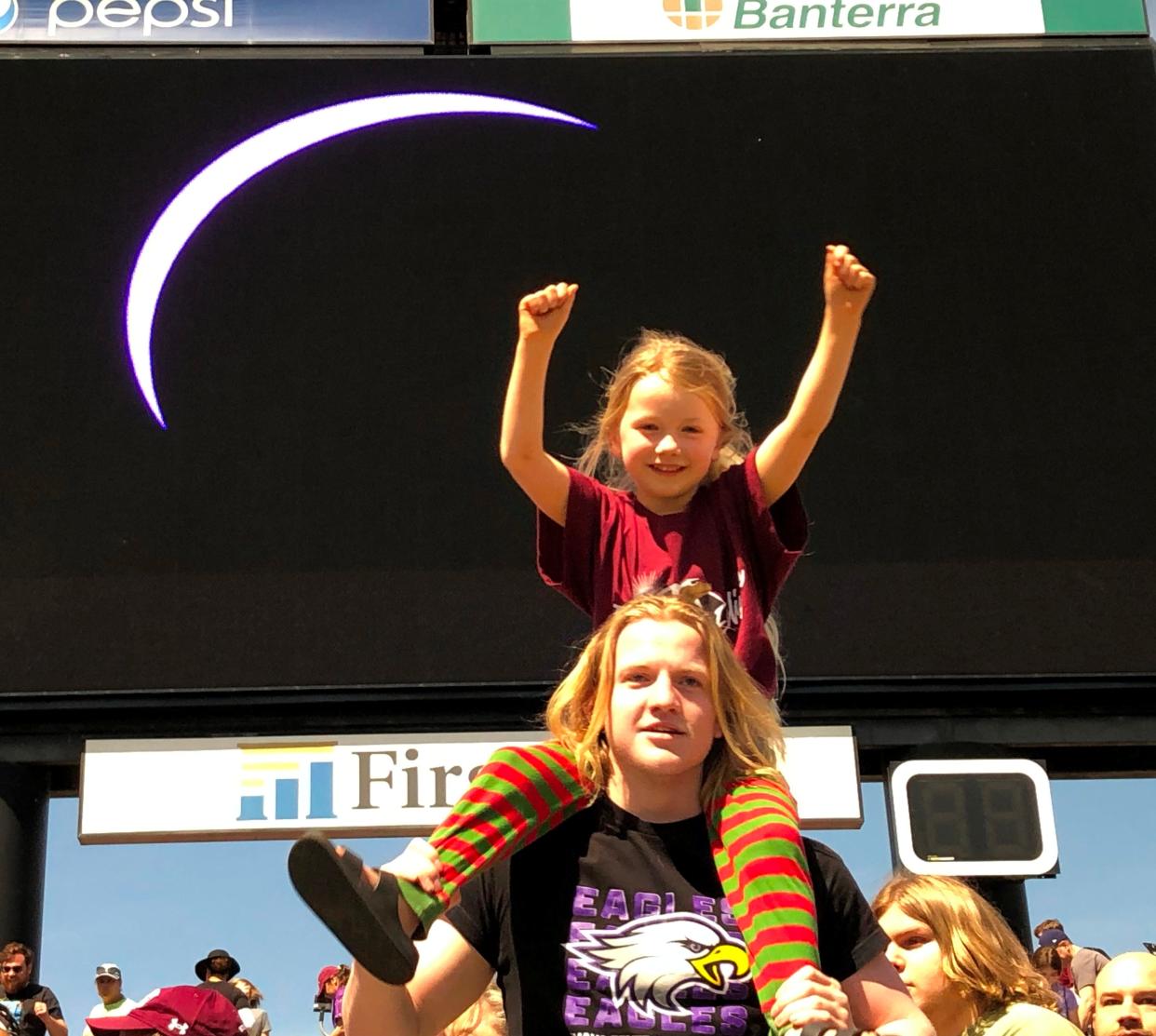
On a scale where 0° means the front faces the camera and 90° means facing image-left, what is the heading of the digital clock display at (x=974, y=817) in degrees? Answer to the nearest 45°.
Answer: approximately 0°

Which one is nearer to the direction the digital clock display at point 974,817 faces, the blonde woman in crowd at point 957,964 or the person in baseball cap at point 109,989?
the blonde woman in crowd

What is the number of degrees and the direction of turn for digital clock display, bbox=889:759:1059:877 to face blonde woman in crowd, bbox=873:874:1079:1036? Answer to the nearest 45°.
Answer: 0° — it already faces them

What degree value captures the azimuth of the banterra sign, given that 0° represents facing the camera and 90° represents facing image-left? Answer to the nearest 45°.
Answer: approximately 0°
